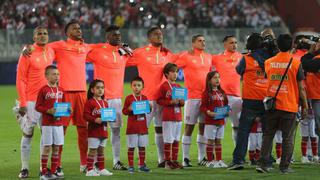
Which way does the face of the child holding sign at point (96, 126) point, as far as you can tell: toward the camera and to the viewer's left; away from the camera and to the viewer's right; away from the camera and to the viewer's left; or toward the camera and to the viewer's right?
toward the camera and to the viewer's right

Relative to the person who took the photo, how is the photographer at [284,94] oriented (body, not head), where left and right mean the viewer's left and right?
facing away from the viewer

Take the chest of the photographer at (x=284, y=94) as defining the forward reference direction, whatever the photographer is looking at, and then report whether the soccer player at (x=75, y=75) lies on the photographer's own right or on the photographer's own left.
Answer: on the photographer's own left

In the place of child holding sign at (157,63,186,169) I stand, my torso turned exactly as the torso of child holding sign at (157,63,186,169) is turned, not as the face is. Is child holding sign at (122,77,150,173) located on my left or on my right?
on my right

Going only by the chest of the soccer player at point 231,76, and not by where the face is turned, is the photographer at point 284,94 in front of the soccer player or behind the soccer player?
in front

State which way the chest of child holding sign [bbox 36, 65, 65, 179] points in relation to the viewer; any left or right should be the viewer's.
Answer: facing the viewer and to the right of the viewer

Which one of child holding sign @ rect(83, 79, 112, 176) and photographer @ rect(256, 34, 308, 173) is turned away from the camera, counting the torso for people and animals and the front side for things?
the photographer

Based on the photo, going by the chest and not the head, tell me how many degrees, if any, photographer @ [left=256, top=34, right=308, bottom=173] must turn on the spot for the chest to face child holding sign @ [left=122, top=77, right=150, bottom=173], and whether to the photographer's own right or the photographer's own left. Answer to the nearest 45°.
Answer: approximately 90° to the photographer's own left

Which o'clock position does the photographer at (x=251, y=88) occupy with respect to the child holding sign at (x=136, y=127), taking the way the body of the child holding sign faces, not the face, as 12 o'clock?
The photographer is roughly at 9 o'clock from the child holding sign.

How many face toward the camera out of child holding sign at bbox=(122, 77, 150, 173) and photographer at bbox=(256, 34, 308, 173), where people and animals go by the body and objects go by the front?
1

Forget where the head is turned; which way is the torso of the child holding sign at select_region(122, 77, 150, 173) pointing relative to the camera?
toward the camera
